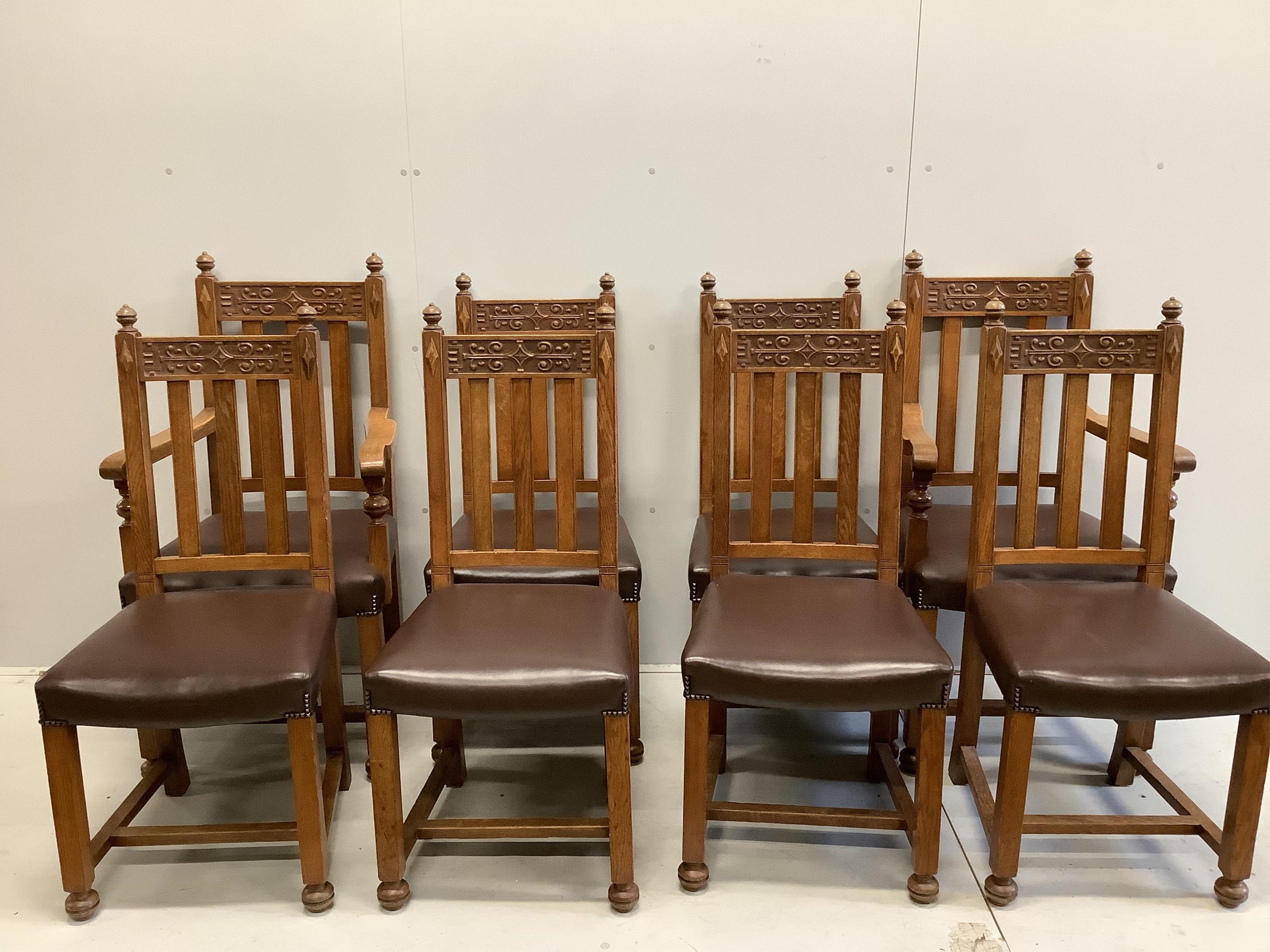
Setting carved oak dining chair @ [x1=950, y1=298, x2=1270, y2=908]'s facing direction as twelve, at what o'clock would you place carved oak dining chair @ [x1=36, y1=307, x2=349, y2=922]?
carved oak dining chair @ [x1=36, y1=307, x2=349, y2=922] is roughly at 2 o'clock from carved oak dining chair @ [x1=950, y1=298, x2=1270, y2=908].

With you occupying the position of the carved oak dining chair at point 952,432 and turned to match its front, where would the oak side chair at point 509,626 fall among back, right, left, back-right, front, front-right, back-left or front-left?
front-right

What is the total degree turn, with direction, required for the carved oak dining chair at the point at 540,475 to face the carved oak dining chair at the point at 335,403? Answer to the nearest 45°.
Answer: approximately 90° to its right

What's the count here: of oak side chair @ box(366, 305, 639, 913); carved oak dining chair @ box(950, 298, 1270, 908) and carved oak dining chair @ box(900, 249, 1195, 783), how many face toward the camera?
3

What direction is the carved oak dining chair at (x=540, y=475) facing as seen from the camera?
toward the camera

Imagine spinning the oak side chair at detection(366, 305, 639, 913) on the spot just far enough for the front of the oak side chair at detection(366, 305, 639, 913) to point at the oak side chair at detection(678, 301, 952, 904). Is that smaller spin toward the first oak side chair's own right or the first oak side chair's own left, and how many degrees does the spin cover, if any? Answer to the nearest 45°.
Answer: approximately 90° to the first oak side chair's own left

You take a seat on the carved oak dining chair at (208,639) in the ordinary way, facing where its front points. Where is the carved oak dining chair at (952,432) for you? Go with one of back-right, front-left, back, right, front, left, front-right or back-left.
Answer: left

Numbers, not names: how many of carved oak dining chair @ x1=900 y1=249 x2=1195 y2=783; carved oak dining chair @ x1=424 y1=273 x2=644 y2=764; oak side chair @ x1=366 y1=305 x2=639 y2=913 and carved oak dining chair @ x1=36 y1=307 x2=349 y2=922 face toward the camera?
4

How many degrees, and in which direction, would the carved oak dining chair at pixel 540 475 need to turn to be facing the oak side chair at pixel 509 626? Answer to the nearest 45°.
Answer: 0° — it already faces it

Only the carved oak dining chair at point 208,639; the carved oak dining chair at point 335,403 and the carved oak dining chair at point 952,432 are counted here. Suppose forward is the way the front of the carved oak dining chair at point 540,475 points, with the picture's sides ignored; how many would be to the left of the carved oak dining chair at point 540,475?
1

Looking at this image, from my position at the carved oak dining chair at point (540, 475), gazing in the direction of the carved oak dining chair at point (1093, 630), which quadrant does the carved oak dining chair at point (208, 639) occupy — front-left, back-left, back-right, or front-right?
back-right

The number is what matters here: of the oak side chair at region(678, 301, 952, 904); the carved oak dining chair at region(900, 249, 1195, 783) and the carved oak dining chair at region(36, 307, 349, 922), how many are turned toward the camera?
3

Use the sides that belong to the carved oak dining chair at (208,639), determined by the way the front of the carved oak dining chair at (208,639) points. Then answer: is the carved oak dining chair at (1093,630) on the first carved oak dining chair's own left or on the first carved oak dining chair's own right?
on the first carved oak dining chair's own left

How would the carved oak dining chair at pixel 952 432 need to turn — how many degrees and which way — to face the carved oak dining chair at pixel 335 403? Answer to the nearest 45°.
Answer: approximately 90° to its right

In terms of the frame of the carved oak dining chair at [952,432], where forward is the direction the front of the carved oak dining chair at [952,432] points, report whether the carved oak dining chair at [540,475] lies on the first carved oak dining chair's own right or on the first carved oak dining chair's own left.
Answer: on the first carved oak dining chair's own right

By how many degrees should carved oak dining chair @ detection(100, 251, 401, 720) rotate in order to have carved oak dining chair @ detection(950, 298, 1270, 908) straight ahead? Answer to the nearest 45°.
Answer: approximately 45° to its left

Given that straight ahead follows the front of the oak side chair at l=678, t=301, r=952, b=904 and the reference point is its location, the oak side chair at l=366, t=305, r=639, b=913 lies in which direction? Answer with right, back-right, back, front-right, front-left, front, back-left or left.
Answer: right

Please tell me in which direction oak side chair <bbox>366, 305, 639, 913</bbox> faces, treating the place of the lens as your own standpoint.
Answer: facing the viewer

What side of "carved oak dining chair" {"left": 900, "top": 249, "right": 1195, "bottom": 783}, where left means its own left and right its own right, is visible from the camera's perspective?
front
